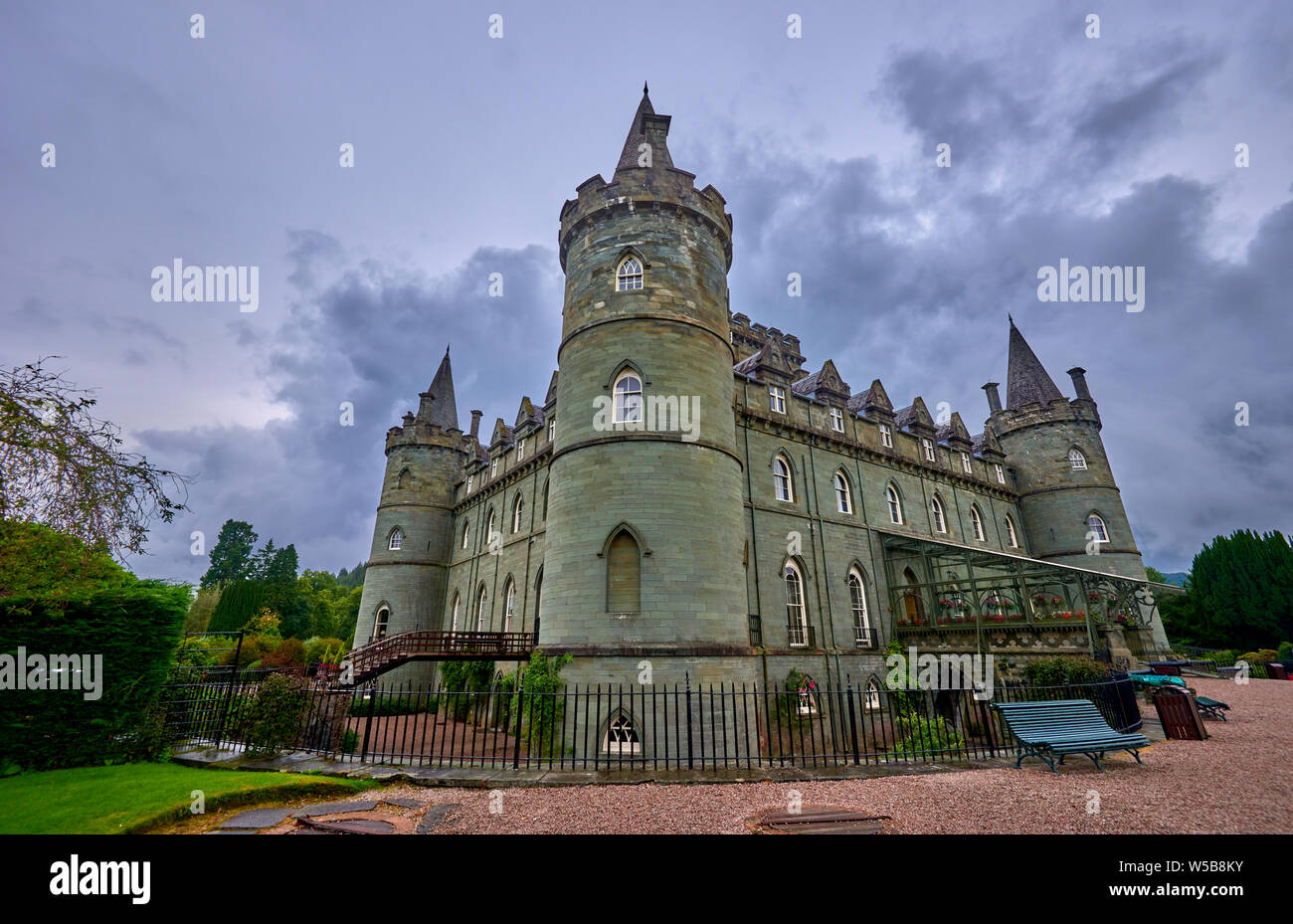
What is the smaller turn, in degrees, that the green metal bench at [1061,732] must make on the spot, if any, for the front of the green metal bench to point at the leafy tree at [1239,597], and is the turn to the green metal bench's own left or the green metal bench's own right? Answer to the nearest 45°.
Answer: approximately 135° to the green metal bench's own left

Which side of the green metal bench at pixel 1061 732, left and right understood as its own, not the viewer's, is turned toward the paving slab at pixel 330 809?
right

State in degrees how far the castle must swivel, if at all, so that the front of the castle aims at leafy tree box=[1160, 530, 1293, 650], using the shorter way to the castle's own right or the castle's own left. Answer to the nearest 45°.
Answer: approximately 90° to the castle's own left

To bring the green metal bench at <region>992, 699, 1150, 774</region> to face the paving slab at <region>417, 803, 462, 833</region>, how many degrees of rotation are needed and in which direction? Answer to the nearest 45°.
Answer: approximately 90° to its right

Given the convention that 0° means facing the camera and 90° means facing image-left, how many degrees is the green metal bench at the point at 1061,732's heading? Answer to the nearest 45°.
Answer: approximately 315°

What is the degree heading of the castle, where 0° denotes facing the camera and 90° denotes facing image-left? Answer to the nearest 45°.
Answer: approximately 315°

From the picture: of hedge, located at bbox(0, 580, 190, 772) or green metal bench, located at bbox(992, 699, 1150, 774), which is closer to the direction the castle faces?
the green metal bench

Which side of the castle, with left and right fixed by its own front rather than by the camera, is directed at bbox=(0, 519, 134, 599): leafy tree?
right

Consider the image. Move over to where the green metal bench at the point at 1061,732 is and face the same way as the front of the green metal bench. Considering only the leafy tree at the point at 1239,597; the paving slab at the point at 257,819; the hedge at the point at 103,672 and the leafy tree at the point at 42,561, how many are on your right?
3
